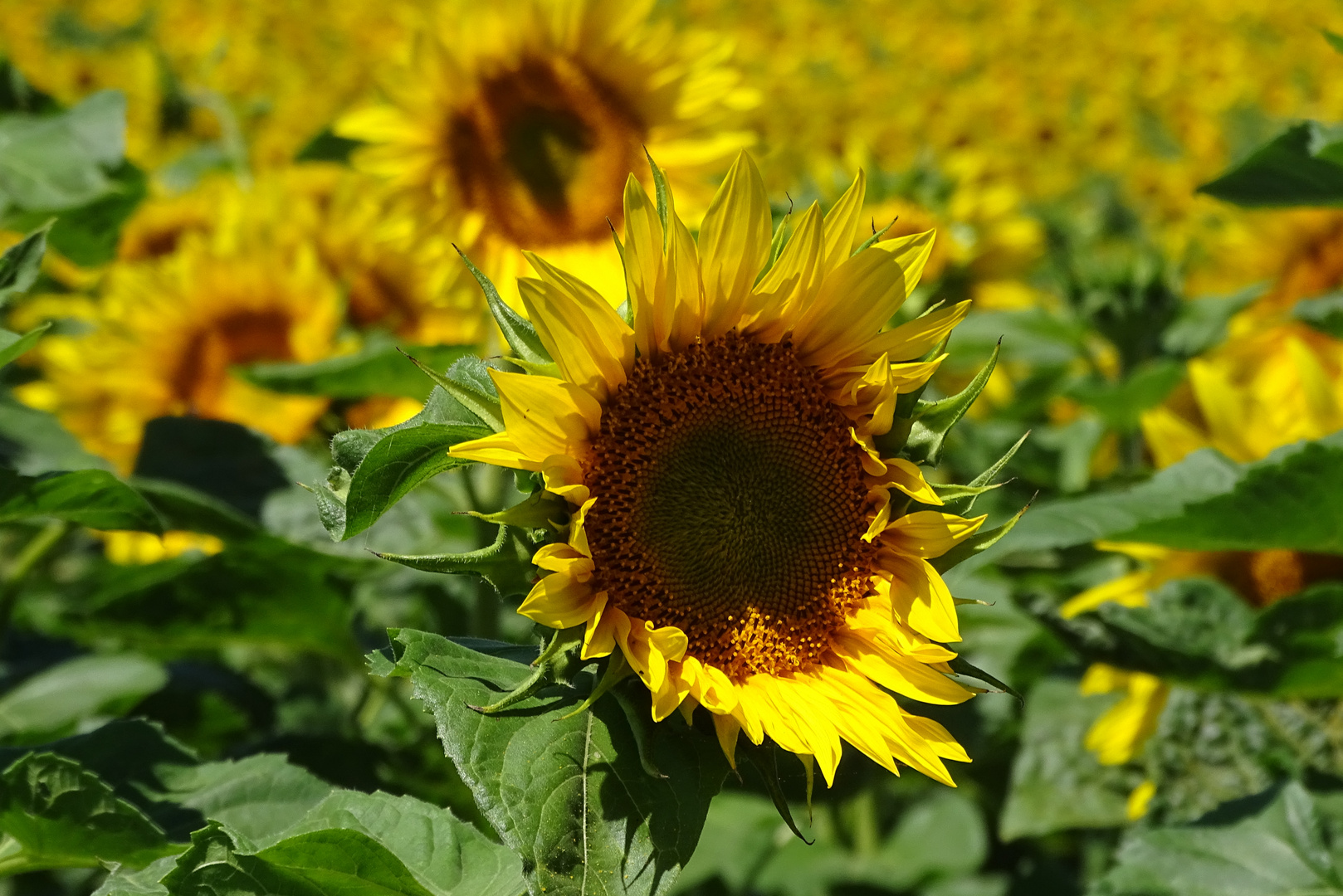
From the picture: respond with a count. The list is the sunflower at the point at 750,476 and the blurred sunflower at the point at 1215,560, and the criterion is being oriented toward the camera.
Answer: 2

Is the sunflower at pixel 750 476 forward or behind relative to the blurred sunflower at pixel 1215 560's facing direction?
forward

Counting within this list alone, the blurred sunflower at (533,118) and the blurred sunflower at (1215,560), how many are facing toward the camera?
2

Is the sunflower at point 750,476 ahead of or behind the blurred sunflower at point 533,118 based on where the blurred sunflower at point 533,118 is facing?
ahead

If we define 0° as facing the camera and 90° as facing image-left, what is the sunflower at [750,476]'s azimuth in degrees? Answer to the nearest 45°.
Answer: approximately 0°

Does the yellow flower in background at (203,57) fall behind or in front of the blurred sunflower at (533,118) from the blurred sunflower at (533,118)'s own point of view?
behind

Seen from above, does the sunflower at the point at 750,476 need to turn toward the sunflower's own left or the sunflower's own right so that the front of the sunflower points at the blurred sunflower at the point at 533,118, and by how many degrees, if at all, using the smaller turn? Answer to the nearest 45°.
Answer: approximately 180°

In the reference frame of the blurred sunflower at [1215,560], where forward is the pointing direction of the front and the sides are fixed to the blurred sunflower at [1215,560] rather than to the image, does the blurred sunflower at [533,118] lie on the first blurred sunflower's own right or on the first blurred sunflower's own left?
on the first blurred sunflower's own right

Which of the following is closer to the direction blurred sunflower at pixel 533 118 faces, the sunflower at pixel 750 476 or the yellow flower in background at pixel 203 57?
the sunflower
